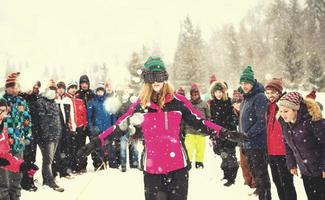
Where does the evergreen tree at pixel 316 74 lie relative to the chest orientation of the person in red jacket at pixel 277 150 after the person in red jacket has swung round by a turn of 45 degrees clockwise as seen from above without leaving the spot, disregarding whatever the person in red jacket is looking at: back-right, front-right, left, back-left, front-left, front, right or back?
right

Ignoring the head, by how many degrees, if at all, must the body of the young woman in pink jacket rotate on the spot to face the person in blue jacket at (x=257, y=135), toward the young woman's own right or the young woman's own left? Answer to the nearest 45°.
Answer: approximately 135° to the young woman's own left

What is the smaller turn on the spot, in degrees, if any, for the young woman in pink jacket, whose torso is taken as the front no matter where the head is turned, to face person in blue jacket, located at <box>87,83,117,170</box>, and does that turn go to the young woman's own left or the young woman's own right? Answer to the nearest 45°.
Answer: approximately 180°

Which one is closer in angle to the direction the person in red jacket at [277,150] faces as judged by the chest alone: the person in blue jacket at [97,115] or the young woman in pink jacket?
the young woman in pink jacket

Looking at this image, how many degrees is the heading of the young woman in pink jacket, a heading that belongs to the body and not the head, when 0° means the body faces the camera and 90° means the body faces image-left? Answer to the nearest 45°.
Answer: approximately 0°

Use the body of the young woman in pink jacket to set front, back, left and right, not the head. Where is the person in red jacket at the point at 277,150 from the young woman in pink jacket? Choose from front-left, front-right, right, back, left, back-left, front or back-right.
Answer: back-left

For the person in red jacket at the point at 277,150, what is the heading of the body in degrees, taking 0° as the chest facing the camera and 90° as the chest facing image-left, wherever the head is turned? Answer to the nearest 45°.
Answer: approximately 45°

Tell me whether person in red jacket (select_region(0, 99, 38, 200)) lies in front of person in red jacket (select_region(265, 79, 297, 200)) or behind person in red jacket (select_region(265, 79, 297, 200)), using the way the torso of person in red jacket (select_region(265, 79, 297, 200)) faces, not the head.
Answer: in front
